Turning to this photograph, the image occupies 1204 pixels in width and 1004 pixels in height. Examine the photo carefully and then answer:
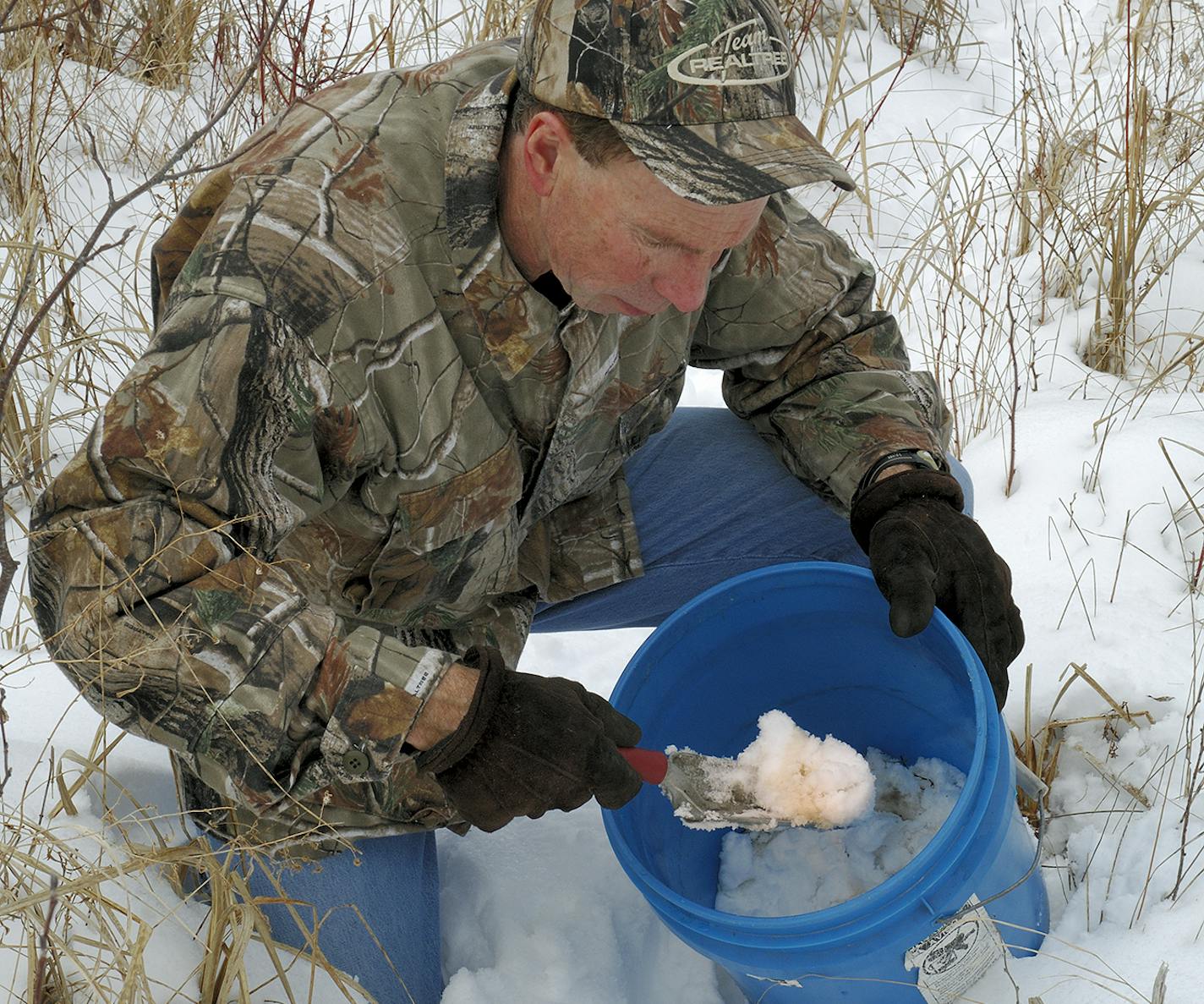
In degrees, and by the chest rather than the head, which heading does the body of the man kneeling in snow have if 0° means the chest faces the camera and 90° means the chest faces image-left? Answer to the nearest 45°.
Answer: approximately 315°

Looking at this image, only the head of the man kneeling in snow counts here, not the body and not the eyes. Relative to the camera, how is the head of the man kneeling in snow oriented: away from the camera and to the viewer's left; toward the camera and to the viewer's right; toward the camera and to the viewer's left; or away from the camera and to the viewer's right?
toward the camera and to the viewer's right
